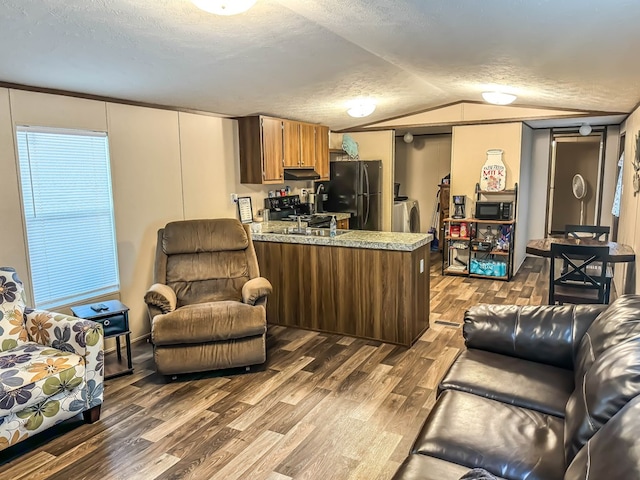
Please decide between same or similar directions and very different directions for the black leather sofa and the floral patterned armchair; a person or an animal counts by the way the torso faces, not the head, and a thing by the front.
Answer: very different directions

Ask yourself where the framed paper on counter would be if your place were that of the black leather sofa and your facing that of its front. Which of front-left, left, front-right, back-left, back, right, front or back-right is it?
front-right

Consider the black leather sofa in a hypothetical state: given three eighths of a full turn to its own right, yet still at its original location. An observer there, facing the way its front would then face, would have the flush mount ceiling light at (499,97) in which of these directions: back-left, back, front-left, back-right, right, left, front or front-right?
front-left

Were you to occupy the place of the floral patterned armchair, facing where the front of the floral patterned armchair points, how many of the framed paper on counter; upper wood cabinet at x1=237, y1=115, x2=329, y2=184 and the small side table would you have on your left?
3

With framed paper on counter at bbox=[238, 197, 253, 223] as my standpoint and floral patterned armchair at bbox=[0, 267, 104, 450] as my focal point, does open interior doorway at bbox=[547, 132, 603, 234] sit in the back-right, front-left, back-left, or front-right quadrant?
back-left

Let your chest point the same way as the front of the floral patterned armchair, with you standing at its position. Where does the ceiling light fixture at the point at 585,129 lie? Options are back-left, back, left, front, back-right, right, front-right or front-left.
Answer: front-left

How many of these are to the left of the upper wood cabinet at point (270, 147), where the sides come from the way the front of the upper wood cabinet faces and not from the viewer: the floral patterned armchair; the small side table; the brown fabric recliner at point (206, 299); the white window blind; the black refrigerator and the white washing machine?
2

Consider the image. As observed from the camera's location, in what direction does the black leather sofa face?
facing to the left of the viewer

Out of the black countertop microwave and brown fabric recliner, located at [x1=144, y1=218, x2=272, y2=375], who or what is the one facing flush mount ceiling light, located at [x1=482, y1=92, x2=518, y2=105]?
the black countertop microwave

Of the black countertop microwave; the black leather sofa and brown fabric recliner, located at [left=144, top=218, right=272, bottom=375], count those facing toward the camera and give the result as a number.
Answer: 2

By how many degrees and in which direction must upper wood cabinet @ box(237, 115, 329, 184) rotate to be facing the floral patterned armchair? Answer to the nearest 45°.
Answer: approximately 90° to its right

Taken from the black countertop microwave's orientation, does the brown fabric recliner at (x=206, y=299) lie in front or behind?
in front

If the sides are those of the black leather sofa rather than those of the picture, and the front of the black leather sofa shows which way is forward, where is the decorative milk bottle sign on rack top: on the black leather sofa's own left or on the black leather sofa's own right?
on the black leather sofa's own right

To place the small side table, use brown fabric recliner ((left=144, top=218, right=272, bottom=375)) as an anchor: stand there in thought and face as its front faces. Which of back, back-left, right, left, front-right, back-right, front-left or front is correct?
right

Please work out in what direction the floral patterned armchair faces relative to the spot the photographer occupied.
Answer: facing the viewer and to the right of the viewer

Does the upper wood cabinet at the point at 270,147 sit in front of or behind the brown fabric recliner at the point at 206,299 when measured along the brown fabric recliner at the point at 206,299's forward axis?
behind

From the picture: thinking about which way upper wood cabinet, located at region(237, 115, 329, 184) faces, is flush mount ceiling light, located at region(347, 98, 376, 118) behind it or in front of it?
in front
